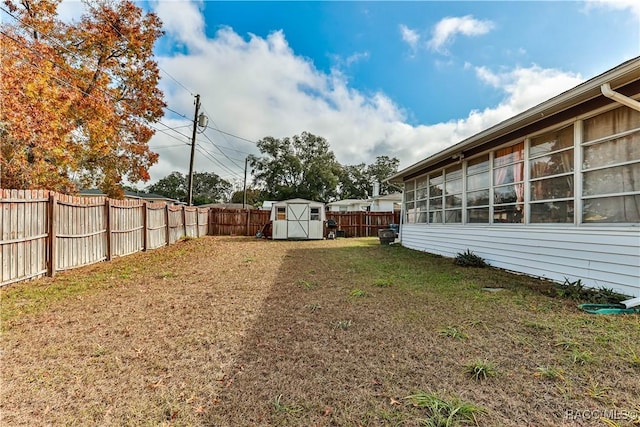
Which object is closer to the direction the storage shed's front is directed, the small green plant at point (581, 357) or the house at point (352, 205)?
the small green plant

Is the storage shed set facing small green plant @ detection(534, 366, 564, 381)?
yes

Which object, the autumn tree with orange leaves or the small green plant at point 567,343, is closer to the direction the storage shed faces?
the small green plant

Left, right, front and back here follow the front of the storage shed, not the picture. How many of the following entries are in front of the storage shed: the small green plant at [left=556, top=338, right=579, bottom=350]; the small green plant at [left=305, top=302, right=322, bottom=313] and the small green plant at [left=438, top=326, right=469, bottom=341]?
3

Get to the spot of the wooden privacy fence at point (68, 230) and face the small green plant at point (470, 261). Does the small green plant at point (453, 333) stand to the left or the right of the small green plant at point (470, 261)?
right

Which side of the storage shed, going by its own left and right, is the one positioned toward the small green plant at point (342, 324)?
front

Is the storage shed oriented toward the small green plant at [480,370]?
yes

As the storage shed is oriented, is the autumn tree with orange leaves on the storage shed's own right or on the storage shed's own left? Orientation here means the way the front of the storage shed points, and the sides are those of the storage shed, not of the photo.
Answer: on the storage shed's own right

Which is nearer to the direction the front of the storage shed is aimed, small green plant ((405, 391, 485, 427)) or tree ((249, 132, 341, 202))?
the small green plant

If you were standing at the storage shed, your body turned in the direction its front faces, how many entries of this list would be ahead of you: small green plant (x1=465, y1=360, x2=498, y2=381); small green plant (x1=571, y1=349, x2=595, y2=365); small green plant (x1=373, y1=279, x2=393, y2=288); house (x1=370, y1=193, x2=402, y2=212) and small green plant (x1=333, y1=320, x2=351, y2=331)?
4

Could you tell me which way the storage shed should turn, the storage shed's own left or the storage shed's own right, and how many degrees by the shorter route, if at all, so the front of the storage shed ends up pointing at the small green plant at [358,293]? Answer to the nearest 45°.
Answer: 0° — it already faces it

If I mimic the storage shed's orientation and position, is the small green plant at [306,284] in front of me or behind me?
in front

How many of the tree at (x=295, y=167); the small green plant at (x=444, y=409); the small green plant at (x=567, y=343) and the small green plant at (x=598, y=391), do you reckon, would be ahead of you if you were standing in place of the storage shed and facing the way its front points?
3

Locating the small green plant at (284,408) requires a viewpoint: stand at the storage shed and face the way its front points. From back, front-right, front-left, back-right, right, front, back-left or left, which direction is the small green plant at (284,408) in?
front

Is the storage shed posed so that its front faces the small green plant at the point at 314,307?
yes

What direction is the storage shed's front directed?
toward the camera

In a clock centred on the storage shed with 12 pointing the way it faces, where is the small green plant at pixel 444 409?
The small green plant is roughly at 12 o'clock from the storage shed.

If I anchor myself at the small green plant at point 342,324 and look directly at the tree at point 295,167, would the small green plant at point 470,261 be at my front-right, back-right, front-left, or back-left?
front-right
